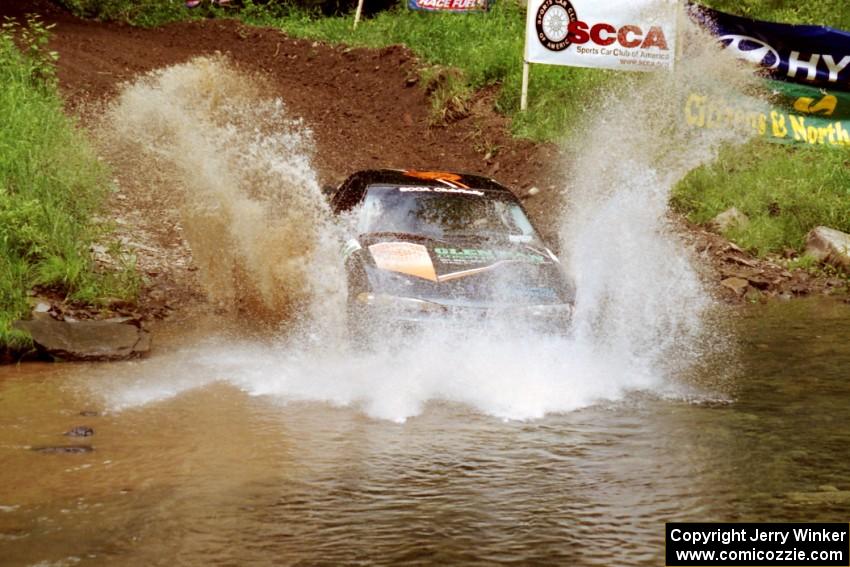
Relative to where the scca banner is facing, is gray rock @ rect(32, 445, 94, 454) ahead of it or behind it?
ahead

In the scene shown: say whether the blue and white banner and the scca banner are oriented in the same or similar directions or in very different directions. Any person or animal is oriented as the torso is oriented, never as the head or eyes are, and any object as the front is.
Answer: same or similar directions

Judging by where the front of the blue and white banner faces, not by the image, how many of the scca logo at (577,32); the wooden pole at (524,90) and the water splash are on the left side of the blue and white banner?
0

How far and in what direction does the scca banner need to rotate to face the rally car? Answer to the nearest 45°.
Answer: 0° — it already faces it

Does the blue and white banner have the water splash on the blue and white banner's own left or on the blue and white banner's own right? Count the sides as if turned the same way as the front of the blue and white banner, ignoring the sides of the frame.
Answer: on the blue and white banner's own right

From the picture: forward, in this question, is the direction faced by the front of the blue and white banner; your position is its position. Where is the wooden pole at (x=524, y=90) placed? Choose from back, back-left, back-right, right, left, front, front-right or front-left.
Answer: right

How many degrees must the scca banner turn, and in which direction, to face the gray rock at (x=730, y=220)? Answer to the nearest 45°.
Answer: approximately 45° to its left

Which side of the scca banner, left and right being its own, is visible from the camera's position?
front

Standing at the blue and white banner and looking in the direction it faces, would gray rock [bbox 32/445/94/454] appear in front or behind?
in front

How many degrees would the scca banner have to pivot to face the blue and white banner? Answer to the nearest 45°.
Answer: approximately 90° to its left

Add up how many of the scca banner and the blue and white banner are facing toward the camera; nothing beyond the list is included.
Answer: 2

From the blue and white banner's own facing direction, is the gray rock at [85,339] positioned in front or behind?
in front
